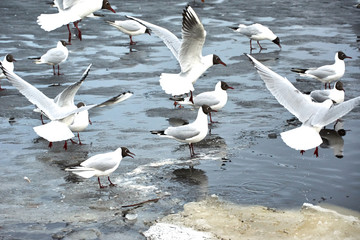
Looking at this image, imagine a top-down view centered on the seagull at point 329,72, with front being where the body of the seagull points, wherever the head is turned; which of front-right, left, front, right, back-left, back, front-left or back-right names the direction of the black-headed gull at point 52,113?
back-right

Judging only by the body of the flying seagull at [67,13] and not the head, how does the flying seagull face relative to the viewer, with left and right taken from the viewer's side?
facing to the right of the viewer

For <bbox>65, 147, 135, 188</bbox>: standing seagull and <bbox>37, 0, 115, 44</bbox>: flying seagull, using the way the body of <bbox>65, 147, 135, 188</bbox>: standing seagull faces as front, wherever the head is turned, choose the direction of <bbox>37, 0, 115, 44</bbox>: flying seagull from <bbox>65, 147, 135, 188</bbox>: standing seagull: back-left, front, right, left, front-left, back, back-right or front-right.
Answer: left

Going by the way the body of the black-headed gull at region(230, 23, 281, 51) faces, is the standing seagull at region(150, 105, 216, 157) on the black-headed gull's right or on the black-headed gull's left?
on the black-headed gull's right

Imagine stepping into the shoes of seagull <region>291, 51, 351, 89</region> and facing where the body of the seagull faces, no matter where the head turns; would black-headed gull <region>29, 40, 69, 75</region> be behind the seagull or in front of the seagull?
behind

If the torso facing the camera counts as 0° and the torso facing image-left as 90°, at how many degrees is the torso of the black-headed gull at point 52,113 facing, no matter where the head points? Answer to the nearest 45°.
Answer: approximately 225°

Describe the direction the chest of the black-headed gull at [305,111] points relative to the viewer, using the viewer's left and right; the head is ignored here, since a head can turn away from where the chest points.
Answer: facing away from the viewer and to the right of the viewer

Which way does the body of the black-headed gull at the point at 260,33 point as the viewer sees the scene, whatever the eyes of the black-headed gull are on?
to the viewer's right

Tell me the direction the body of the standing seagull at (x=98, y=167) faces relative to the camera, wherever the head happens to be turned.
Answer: to the viewer's right

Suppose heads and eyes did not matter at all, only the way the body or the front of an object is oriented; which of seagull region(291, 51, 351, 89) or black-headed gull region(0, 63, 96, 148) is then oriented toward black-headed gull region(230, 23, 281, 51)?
black-headed gull region(0, 63, 96, 148)

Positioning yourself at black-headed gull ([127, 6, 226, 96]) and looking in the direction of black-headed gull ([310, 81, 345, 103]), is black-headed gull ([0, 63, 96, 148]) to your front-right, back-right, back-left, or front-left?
back-right

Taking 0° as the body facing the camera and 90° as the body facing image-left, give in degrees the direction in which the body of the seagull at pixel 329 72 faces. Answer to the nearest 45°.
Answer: approximately 270°
